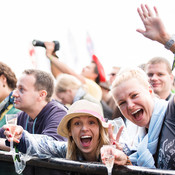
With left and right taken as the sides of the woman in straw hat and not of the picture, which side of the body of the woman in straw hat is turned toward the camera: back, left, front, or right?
front

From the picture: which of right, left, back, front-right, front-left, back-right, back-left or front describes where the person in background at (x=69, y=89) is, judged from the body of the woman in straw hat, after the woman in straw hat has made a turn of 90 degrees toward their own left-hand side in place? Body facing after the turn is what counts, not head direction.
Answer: left

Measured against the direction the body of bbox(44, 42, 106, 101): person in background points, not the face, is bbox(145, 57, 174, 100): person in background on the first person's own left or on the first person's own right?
on the first person's own left

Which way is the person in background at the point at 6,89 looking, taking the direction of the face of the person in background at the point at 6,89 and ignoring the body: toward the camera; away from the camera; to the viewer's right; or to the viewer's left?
to the viewer's left

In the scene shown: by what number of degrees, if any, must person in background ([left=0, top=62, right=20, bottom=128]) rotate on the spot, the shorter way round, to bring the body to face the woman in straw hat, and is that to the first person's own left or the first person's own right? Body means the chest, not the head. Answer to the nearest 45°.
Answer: approximately 90° to the first person's own left

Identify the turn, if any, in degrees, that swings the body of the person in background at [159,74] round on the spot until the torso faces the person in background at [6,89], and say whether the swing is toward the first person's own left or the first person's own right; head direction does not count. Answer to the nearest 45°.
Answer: approximately 45° to the first person's own right

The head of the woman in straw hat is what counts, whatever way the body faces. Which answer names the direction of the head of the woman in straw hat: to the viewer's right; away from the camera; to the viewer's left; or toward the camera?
toward the camera

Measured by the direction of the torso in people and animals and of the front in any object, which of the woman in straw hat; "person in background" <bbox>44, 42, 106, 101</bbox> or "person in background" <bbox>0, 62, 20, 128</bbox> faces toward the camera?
the woman in straw hat
